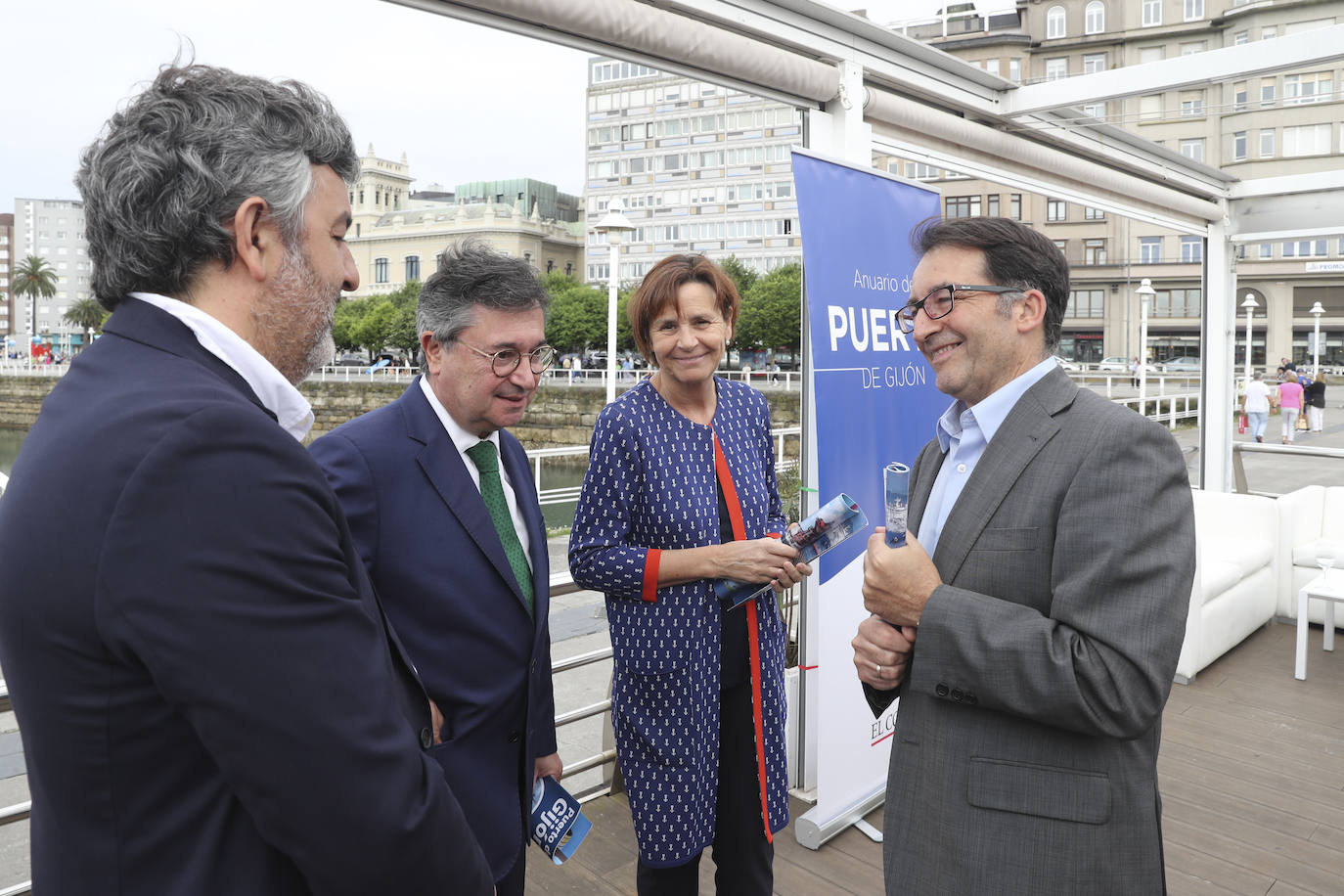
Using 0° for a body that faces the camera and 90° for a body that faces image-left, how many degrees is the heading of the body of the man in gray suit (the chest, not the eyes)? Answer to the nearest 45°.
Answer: approximately 45°

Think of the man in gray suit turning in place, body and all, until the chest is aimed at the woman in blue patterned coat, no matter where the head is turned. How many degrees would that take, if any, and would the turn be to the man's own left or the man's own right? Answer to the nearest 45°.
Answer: approximately 90° to the man's own right

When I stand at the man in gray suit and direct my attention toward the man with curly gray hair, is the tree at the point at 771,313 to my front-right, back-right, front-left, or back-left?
back-right

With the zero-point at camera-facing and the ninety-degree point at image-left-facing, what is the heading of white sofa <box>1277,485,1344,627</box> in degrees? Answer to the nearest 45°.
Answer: approximately 0°

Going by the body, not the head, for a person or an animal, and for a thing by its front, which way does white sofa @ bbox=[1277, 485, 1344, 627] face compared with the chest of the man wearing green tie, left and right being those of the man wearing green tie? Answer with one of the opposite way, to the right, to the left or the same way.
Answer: to the right

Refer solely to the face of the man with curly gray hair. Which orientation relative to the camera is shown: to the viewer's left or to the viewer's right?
to the viewer's right

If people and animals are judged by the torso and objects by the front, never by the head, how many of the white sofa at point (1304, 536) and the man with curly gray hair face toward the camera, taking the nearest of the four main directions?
1

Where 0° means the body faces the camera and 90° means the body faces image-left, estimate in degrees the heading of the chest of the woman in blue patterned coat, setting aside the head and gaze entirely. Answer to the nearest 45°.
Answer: approximately 315°
